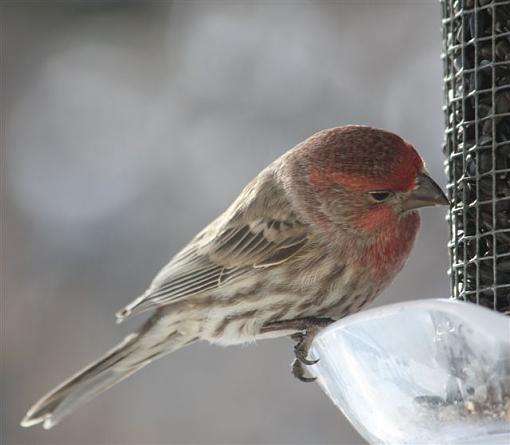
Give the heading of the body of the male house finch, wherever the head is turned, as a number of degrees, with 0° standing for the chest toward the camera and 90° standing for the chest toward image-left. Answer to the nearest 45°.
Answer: approximately 270°
